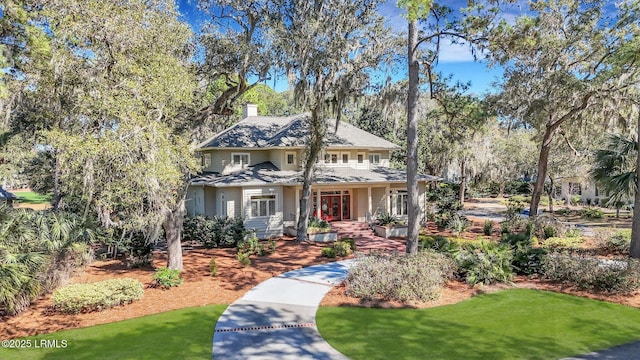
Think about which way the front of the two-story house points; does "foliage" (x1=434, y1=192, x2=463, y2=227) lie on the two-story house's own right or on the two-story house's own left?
on the two-story house's own left

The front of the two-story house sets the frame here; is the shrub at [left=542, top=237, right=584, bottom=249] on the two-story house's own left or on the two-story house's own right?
on the two-story house's own left

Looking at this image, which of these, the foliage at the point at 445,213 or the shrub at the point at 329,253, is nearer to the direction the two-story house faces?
the shrub

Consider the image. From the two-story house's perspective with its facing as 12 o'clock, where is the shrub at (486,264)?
The shrub is roughly at 11 o'clock from the two-story house.

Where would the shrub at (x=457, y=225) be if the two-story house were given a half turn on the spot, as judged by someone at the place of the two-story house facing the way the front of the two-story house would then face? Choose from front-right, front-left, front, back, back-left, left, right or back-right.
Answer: right

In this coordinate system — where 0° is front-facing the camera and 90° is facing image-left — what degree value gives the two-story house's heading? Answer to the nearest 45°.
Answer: approximately 0°

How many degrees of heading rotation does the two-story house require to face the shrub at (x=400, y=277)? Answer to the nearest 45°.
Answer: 0° — it already faces it

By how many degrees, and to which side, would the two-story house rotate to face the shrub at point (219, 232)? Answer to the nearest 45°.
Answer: approximately 45° to its right

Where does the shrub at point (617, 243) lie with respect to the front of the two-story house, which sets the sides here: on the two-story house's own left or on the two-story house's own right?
on the two-story house's own left

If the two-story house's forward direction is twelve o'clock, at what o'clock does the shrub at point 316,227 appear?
The shrub is roughly at 11 o'clock from the two-story house.

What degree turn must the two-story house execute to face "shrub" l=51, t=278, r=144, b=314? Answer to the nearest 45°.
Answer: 0° — it already faces it

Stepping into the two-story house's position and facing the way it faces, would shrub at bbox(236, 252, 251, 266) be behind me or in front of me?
in front

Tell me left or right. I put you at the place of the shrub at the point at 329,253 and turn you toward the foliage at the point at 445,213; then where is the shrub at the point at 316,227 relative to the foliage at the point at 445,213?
left
